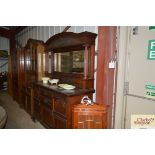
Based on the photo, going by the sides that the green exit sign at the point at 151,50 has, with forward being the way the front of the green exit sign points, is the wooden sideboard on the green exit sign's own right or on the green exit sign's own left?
on the green exit sign's own right

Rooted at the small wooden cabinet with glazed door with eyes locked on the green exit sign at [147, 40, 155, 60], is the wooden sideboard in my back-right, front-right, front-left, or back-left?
back-left

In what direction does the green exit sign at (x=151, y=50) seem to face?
toward the camera

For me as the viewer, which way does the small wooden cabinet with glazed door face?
facing the viewer

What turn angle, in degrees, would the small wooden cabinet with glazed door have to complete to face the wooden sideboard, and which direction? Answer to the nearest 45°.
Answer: approximately 135° to its right

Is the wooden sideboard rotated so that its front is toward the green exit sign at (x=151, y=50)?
no

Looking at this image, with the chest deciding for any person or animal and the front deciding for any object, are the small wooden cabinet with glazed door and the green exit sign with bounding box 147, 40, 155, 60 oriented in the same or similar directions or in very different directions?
same or similar directions
